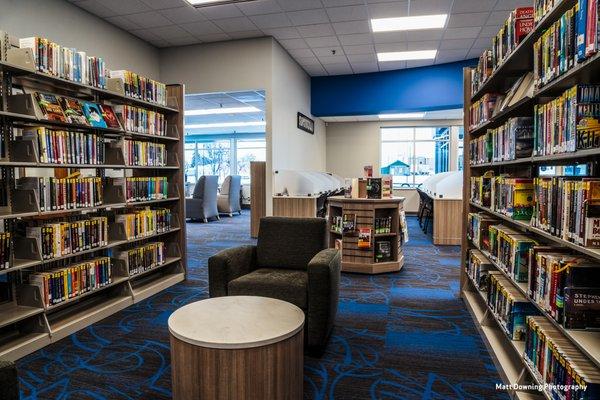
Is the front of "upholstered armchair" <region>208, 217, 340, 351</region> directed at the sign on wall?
no

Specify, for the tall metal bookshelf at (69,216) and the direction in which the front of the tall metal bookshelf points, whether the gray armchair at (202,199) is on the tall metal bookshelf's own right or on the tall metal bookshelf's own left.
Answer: on the tall metal bookshelf's own left

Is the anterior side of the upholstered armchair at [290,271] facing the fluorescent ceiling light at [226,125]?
no

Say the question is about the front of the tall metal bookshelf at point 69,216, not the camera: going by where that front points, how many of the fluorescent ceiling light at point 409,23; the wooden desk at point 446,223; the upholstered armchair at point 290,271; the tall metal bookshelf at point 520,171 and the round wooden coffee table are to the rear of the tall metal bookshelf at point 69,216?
0

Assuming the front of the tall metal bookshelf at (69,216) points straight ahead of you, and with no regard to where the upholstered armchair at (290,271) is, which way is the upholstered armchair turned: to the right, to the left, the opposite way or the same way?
to the right

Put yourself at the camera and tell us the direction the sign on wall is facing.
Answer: facing the viewer and to the right of the viewer

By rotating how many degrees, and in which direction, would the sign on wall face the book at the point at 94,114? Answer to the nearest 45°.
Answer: approximately 45° to its right

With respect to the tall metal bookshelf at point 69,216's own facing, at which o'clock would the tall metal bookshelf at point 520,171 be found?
the tall metal bookshelf at point 520,171 is roughly at 12 o'clock from the tall metal bookshelf at point 69,216.

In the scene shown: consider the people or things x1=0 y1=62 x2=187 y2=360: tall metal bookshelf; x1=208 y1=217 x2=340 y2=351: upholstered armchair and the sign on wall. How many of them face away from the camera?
0

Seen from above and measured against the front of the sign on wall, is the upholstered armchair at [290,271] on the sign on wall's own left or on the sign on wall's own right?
on the sign on wall's own right

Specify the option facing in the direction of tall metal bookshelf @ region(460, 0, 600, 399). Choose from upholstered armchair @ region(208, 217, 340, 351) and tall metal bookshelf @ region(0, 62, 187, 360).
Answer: tall metal bookshelf @ region(0, 62, 187, 360)

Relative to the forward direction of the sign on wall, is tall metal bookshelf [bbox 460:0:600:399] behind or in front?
in front

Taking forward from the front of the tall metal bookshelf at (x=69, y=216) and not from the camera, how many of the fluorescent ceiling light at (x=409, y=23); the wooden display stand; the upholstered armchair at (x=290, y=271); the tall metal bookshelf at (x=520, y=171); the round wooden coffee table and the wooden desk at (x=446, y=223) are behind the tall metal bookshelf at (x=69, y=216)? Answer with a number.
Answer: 0

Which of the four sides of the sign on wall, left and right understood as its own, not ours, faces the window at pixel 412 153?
left

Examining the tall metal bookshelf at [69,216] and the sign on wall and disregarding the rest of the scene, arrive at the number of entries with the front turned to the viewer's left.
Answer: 0

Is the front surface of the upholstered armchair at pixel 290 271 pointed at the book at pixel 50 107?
no

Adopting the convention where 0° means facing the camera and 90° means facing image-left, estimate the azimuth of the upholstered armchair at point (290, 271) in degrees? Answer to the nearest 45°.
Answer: approximately 45°

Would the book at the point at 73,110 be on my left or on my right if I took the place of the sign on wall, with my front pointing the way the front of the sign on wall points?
on my right
